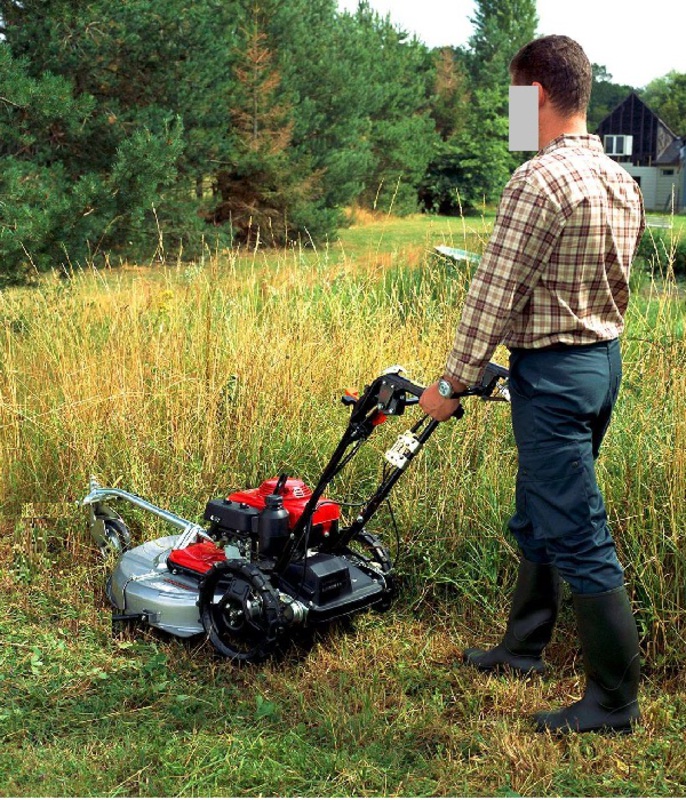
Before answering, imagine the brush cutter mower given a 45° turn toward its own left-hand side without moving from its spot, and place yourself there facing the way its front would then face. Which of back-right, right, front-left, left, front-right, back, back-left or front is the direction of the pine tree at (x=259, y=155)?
right

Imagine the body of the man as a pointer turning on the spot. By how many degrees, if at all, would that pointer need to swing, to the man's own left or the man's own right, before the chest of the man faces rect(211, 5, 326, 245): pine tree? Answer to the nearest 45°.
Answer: approximately 45° to the man's own right

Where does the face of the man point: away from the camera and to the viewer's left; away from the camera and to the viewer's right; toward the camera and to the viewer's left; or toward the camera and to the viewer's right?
away from the camera and to the viewer's left

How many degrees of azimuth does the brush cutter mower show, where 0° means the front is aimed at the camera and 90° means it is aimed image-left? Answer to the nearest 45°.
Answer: approximately 135°

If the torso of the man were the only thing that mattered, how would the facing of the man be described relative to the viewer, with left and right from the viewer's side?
facing away from the viewer and to the left of the viewer
